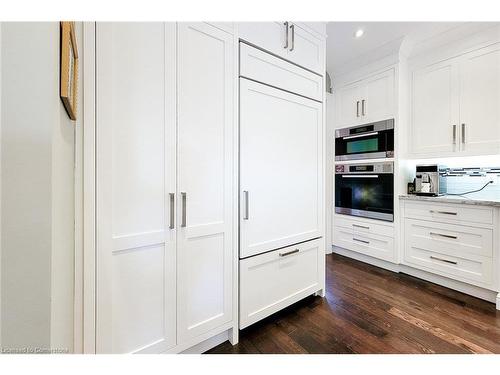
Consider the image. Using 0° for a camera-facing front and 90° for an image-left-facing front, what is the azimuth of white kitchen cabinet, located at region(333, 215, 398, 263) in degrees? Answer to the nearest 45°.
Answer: approximately 45°

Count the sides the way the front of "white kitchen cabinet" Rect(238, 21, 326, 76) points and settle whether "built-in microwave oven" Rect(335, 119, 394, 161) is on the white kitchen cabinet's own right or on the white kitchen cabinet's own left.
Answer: on the white kitchen cabinet's own left

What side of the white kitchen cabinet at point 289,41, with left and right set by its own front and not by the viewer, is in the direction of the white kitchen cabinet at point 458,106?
left

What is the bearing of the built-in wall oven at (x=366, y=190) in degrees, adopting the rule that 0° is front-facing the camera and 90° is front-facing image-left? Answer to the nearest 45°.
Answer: approximately 45°

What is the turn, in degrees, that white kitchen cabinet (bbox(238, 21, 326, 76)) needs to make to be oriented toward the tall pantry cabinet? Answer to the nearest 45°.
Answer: approximately 90° to its right
